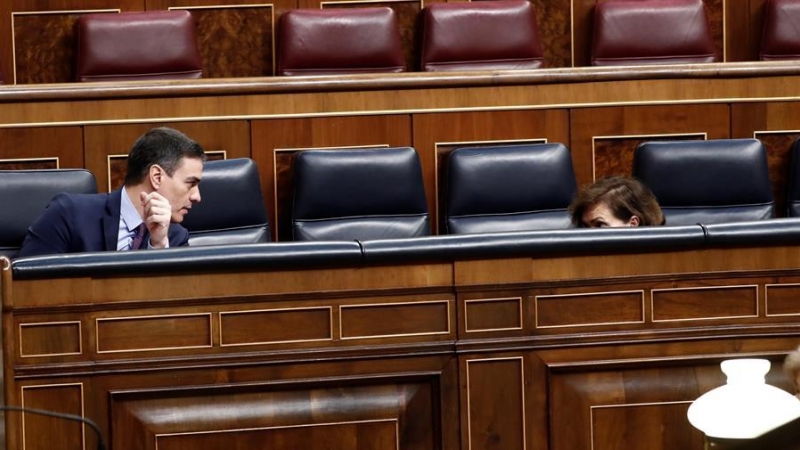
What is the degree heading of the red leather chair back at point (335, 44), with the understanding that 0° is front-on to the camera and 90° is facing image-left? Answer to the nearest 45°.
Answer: approximately 0°

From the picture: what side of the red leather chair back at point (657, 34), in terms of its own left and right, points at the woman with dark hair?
front

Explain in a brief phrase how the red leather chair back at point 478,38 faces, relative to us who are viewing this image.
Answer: facing the viewer

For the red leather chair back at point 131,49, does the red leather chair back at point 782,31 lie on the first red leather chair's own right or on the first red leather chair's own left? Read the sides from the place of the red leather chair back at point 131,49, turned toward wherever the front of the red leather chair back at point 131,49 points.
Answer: on the first red leather chair's own left

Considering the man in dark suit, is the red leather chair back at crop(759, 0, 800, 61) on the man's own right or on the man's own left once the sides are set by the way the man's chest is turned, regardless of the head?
on the man's own left

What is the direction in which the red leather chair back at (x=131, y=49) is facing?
toward the camera

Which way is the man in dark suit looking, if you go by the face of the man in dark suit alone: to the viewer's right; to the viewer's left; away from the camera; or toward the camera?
to the viewer's right

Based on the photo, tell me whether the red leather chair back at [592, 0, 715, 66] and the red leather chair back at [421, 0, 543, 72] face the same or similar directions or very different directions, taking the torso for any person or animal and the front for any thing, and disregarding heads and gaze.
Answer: same or similar directions

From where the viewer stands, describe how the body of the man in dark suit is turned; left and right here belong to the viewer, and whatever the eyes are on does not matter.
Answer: facing the viewer and to the right of the viewer

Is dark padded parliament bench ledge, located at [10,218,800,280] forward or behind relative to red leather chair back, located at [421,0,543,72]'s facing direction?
forward

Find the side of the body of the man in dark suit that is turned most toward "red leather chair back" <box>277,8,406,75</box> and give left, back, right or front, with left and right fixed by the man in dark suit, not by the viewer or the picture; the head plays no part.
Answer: left

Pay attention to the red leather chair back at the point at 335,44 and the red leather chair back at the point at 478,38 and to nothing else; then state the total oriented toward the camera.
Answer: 2
